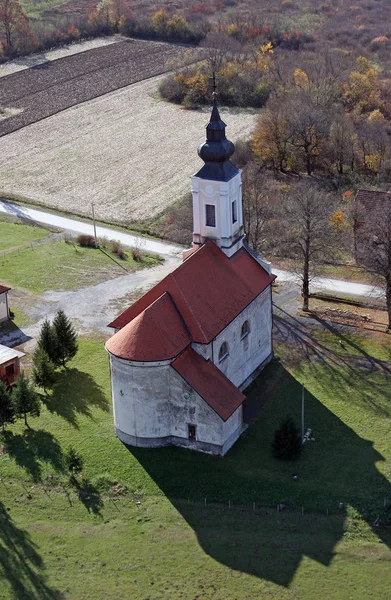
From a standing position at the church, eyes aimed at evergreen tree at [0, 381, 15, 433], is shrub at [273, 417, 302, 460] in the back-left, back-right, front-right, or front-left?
back-left

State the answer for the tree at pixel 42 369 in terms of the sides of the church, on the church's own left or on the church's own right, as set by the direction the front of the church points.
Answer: on the church's own left

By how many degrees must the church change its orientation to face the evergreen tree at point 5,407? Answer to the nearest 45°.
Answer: approximately 135° to its left

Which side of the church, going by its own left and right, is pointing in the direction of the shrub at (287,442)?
right

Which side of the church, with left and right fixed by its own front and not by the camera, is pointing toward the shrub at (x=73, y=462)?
back

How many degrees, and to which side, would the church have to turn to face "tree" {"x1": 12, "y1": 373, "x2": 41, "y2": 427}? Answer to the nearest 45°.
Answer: approximately 135° to its left

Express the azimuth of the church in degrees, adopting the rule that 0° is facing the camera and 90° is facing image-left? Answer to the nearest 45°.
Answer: approximately 225°
